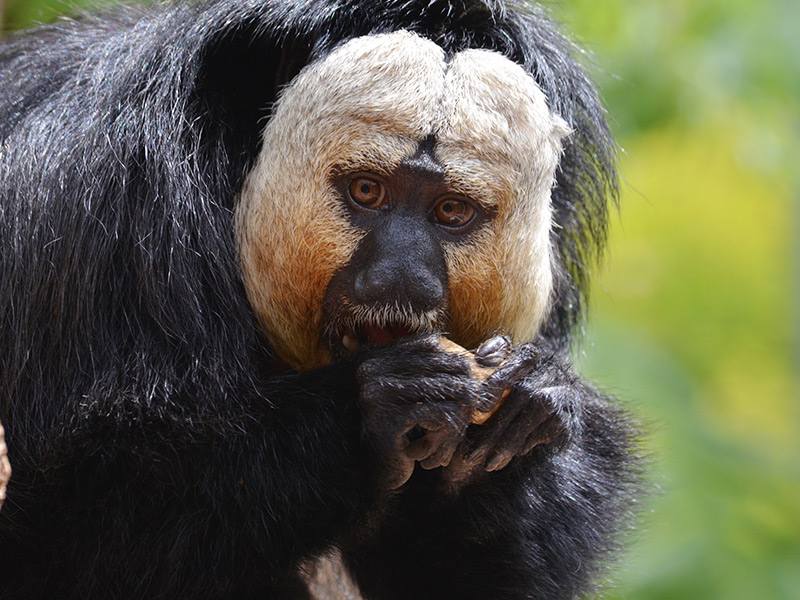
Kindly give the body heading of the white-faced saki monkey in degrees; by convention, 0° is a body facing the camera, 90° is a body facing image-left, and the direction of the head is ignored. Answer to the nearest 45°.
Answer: approximately 315°
